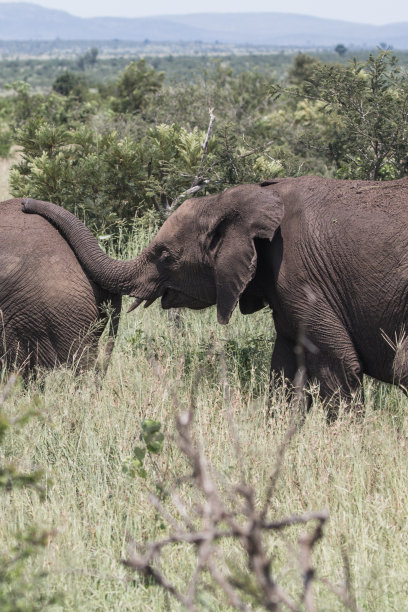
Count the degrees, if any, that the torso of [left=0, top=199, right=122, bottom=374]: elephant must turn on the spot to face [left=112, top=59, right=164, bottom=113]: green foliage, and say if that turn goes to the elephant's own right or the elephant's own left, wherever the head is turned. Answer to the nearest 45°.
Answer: approximately 90° to the elephant's own right

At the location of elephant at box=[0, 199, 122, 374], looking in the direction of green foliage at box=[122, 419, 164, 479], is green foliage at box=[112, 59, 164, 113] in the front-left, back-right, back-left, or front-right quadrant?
back-left

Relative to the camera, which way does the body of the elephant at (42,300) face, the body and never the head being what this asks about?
to the viewer's left

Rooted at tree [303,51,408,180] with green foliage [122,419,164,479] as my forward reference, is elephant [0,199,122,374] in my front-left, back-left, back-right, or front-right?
front-right

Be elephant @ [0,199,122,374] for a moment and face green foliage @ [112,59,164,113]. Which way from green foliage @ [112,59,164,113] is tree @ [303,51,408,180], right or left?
right

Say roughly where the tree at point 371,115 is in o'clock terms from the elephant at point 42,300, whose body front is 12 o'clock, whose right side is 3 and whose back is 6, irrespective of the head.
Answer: The tree is roughly at 5 o'clock from the elephant.
